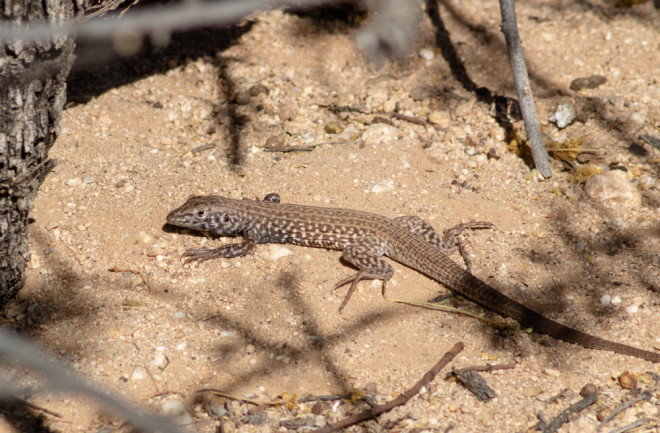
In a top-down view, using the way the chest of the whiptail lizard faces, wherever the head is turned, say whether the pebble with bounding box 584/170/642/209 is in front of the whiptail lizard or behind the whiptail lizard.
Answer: behind

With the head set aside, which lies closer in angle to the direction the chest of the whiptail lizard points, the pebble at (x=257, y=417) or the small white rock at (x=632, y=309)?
the pebble

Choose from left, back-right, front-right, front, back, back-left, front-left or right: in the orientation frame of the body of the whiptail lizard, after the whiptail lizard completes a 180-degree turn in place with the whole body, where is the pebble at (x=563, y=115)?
front-left

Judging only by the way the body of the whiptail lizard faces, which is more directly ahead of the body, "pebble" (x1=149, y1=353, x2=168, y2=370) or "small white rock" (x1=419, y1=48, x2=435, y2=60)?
the pebble

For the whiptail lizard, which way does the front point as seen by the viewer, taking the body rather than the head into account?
to the viewer's left

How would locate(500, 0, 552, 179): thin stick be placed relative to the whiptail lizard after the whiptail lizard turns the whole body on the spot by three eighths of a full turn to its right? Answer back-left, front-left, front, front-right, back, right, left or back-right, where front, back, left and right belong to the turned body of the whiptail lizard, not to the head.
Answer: front

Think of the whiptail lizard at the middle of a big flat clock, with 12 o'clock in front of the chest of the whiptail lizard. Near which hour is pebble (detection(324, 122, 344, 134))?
The pebble is roughly at 3 o'clock from the whiptail lizard.

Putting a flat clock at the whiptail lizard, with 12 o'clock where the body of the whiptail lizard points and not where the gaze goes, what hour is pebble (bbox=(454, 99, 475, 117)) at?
The pebble is roughly at 4 o'clock from the whiptail lizard.

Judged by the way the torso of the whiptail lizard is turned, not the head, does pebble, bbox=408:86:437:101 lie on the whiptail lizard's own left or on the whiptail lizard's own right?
on the whiptail lizard's own right

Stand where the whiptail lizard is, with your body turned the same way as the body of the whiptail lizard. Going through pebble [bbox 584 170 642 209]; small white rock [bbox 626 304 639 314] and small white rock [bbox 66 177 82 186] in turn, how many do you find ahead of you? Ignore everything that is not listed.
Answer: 1

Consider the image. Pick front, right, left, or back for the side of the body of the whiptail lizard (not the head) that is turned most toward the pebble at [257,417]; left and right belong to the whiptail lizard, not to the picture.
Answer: left

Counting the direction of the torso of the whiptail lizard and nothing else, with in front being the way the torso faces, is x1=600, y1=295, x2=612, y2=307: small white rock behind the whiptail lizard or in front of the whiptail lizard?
behind
